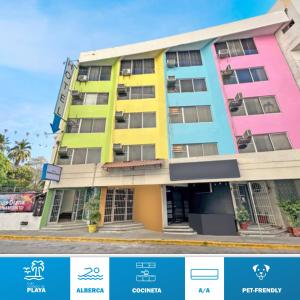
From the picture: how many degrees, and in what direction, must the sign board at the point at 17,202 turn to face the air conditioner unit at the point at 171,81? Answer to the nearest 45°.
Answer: approximately 45° to its left

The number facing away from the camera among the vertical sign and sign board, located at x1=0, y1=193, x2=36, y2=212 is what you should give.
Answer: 0

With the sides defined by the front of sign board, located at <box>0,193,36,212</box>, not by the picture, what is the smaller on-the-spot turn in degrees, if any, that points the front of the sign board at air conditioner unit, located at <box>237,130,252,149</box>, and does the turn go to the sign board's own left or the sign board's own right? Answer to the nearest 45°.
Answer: approximately 45° to the sign board's own left

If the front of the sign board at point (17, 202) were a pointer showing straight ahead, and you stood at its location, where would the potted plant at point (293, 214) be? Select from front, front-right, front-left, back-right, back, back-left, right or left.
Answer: front-left

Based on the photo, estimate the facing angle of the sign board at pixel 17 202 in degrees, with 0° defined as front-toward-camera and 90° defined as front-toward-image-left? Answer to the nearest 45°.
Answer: approximately 0°
